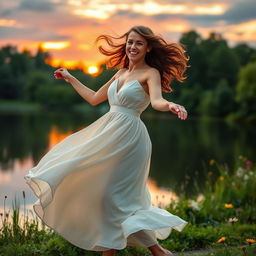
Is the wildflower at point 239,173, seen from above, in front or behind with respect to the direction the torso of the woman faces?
behind

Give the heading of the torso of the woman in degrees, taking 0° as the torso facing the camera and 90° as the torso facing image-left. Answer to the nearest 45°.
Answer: approximately 45°
